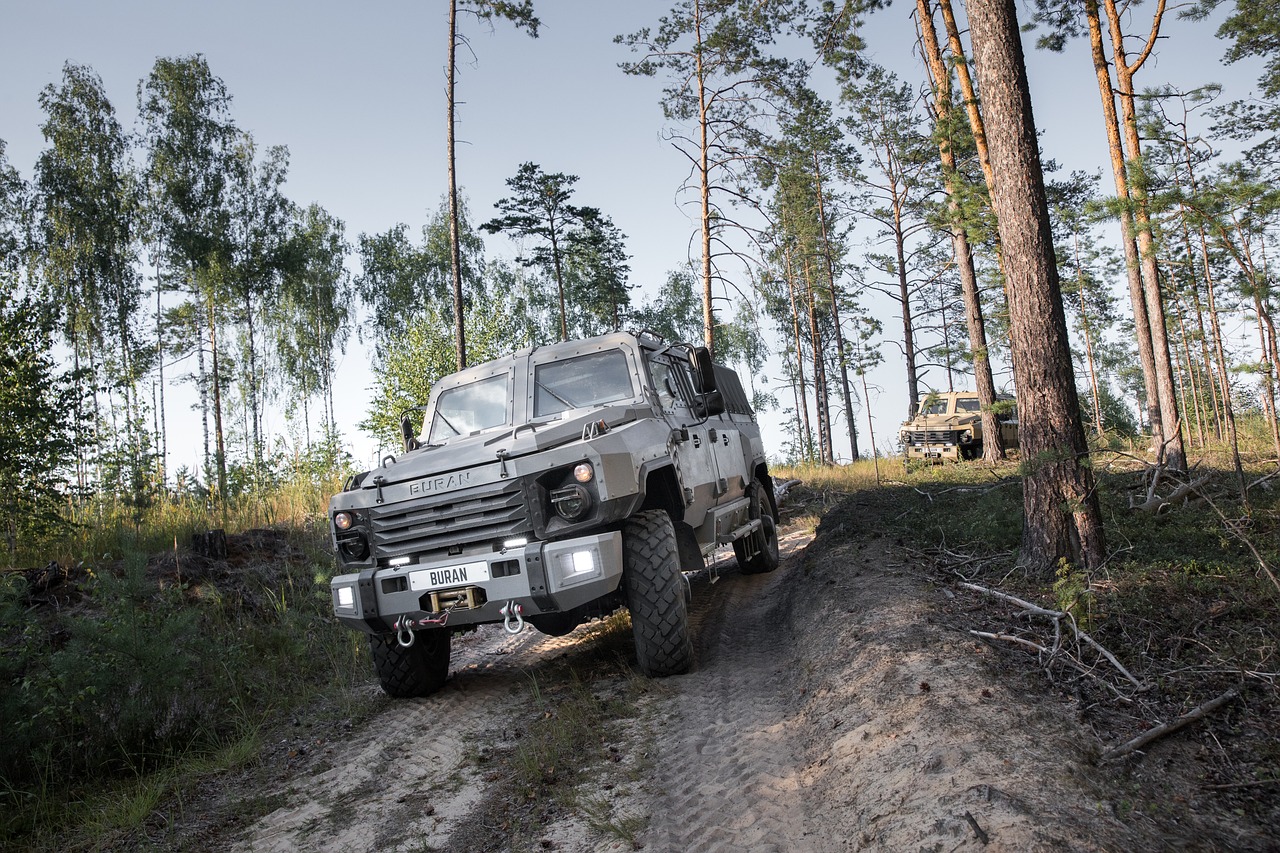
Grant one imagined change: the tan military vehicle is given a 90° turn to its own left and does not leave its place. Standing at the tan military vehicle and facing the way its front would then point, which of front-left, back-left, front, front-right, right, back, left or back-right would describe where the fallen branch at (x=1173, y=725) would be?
front-right

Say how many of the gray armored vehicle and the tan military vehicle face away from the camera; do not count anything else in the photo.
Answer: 0

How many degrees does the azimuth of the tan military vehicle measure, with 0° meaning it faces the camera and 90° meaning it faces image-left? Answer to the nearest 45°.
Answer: approximately 45°

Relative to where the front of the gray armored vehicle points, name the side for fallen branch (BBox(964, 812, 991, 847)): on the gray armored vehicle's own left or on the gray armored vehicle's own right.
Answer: on the gray armored vehicle's own left

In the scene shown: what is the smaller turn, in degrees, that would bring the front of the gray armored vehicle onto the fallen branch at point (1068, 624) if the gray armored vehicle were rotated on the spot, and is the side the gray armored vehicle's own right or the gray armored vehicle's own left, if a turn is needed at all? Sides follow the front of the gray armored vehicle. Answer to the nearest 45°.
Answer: approximately 90° to the gray armored vehicle's own left

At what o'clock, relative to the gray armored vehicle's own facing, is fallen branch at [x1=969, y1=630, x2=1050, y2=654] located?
The fallen branch is roughly at 8 o'clock from the gray armored vehicle.

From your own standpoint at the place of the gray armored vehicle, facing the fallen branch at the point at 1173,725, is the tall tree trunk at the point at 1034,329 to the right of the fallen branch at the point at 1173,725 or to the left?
left

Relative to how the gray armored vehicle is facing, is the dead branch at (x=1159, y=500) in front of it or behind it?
behind

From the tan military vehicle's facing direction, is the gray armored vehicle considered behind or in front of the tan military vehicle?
in front

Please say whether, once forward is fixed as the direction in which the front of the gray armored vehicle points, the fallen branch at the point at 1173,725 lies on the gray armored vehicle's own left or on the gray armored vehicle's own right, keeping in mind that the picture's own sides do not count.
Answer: on the gray armored vehicle's own left

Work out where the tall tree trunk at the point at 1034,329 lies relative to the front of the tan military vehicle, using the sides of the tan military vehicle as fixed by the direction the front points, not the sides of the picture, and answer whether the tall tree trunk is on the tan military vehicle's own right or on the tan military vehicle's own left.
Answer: on the tan military vehicle's own left

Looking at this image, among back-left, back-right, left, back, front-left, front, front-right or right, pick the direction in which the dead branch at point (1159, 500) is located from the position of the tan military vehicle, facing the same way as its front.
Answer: front-left

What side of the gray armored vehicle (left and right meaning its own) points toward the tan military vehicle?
back
